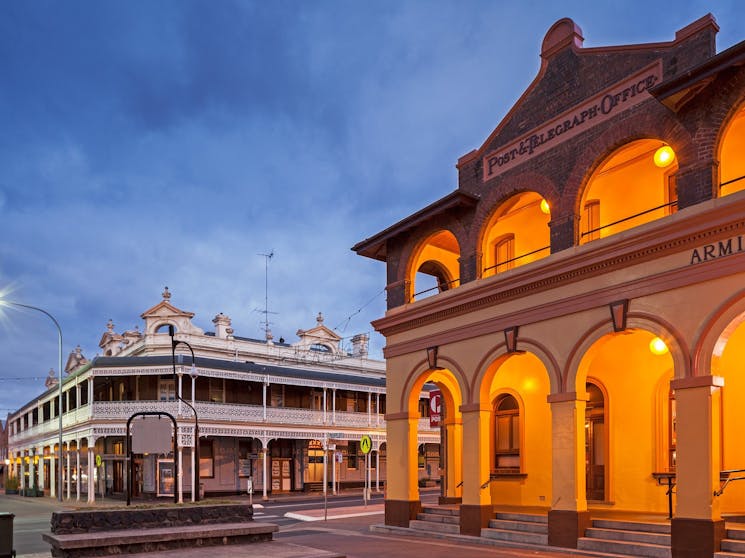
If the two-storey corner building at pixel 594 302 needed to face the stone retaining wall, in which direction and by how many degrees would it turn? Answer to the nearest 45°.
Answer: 0° — it already faces it

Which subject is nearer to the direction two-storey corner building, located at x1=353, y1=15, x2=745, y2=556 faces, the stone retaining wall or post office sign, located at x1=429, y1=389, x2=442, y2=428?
the stone retaining wall

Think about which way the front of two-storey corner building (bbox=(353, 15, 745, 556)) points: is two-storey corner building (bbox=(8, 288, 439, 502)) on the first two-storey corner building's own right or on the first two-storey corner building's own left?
on the first two-storey corner building's own right

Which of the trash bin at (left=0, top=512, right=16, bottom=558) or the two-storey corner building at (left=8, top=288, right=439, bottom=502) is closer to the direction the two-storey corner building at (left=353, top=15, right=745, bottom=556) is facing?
the trash bin

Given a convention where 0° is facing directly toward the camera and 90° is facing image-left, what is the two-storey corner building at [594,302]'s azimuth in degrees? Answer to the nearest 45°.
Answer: approximately 45°

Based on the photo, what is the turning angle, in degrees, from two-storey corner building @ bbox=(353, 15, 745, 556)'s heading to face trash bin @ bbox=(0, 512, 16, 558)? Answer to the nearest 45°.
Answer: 0° — it already faces it

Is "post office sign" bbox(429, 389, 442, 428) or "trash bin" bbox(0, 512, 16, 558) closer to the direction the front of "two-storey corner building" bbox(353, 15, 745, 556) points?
the trash bin
